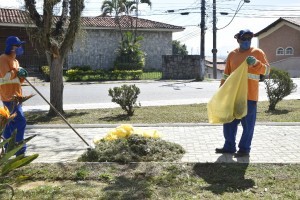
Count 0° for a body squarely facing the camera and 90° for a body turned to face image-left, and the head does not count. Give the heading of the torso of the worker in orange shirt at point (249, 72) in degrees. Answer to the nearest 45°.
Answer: approximately 45°

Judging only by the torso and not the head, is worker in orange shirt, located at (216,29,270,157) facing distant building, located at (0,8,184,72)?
no

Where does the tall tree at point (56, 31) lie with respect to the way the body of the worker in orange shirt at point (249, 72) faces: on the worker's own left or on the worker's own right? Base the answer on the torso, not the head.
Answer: on the worker's own right

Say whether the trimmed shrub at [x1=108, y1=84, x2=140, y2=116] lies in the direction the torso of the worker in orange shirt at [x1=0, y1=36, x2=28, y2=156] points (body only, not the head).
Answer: no

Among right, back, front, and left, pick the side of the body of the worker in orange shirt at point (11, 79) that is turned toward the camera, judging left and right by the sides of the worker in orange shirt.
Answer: right

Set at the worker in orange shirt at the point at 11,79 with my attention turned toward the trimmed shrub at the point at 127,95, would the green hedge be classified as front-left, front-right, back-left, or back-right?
front-left

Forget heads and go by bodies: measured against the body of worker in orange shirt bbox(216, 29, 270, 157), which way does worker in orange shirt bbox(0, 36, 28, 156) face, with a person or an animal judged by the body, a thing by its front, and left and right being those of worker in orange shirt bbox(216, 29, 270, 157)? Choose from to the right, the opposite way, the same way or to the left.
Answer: to the left

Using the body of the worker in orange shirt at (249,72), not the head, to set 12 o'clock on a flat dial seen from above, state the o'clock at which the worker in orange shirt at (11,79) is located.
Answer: the worker in orange shirt at (11,79) is roughly at 1 o'clock from the worker in orange shirt at (249,72).

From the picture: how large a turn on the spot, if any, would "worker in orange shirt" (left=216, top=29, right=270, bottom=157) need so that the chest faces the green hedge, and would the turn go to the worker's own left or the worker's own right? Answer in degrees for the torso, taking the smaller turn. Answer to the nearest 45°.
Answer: approximately 90° to the worker's own right

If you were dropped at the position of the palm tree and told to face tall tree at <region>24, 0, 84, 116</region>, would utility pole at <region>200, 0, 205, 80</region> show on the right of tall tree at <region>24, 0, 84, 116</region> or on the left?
left

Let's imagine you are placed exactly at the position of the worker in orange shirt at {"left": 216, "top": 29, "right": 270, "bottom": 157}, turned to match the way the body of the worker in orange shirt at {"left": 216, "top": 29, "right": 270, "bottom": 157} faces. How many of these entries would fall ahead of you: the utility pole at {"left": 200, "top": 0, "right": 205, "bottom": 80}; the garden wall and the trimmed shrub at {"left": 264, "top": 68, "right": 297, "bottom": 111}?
0

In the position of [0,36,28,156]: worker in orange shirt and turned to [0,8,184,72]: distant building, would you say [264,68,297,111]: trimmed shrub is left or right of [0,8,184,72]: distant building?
right

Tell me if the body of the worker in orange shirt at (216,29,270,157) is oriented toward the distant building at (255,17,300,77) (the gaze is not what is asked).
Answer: no

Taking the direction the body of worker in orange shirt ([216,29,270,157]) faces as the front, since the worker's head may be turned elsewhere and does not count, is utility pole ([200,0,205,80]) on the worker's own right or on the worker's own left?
on the worker's own right

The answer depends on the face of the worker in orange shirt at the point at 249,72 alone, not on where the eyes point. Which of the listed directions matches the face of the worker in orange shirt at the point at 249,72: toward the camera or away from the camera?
toward the camera

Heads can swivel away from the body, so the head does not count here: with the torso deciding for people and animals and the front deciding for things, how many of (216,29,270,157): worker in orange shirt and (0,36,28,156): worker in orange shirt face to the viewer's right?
1

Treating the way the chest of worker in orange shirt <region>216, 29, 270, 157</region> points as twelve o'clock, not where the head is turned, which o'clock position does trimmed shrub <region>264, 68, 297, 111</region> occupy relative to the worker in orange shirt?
The trimmed shrub is roughly at 5 o'clock from the worker in orange shirt.
